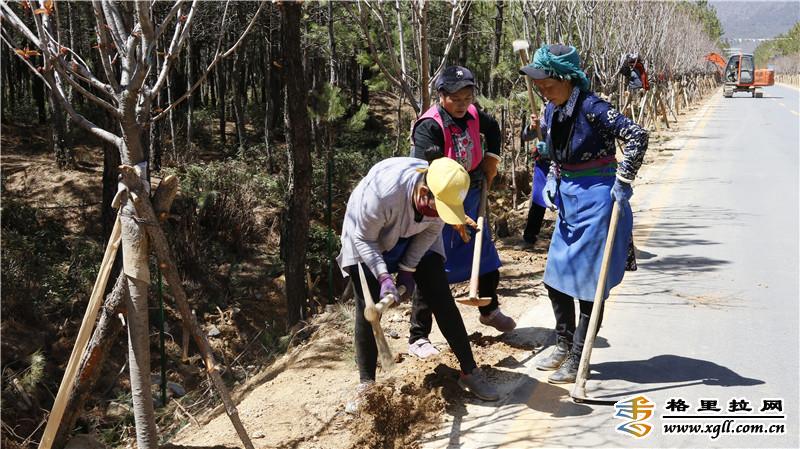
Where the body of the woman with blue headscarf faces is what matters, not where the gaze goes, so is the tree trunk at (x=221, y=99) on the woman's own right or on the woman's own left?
on the woman's own right

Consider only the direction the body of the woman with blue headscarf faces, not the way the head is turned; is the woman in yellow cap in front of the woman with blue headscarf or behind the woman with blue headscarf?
in front

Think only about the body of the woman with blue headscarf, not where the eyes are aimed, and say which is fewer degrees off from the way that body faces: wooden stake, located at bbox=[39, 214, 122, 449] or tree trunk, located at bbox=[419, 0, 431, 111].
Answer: the wooden stake

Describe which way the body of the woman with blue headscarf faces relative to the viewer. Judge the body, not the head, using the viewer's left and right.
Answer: facing the viewer and to the left of the viewer

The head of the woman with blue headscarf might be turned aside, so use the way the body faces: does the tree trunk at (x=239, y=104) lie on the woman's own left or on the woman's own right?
on the woman's own right

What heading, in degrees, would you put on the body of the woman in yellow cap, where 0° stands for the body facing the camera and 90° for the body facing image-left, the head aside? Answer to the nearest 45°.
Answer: approximately 315°

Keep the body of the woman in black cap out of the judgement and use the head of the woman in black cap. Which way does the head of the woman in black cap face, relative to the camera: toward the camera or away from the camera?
toward the camera

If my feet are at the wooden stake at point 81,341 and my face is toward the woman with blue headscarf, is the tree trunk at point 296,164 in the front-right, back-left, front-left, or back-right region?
front-left

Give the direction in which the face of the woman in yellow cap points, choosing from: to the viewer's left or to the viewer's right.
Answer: to the viewer's right

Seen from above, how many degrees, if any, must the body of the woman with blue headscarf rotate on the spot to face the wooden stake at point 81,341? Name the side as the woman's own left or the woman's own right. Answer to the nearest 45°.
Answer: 0° — they already face it

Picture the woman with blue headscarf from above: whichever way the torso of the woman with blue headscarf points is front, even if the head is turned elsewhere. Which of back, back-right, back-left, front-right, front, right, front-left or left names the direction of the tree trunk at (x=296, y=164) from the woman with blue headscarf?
right

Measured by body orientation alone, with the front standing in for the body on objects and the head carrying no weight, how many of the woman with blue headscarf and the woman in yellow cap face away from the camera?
0
